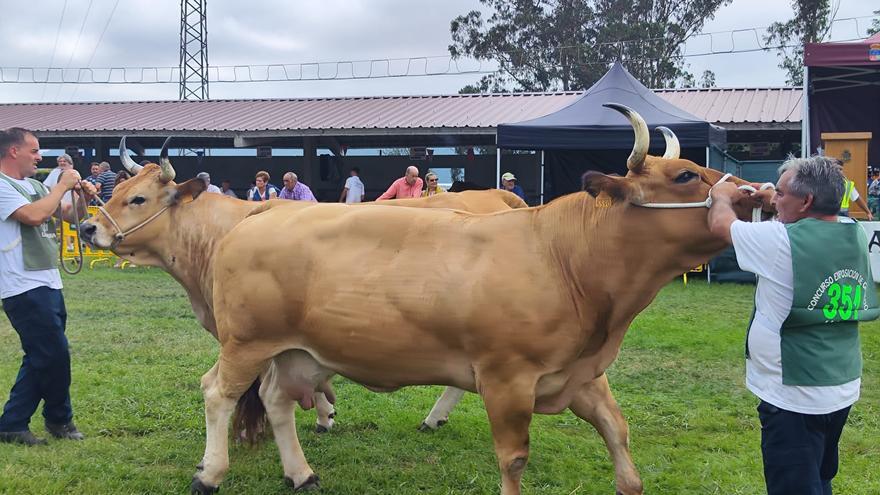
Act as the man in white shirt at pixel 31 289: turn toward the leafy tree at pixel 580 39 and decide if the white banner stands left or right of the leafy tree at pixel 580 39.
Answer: right

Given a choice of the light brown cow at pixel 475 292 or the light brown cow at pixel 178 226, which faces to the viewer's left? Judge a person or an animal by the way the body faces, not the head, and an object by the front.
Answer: the light brown cow at pixel 178 226

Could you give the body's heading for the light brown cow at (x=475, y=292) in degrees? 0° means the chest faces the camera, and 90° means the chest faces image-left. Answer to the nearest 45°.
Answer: approximately 270°

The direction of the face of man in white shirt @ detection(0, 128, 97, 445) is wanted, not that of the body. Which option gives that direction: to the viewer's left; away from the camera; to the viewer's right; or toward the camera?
to the viewer's right

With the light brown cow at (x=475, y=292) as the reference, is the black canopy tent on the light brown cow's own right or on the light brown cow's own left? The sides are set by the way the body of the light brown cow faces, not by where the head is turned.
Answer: on the light brown cow's own left

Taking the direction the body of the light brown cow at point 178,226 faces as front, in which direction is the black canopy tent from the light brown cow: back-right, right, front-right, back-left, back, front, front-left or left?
back-right

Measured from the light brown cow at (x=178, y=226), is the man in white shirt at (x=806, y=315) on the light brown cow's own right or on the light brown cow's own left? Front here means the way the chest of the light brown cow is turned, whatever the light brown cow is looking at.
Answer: on the light brown cow's own left

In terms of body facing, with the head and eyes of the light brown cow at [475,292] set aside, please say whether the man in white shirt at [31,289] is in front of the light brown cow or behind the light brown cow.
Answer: behind

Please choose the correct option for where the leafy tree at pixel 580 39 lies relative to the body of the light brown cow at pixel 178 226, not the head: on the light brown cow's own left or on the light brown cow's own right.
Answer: on the light brown cow's own right

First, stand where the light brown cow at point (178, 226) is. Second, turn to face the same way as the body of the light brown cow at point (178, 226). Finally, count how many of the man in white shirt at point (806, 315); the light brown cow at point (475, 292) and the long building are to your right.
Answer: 1

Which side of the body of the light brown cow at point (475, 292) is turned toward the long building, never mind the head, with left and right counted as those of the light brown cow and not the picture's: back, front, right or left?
left

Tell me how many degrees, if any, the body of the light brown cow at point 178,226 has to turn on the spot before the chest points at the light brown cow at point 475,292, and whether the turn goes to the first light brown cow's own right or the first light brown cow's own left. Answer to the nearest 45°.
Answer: approximately 135° to the first light brown cow's own left

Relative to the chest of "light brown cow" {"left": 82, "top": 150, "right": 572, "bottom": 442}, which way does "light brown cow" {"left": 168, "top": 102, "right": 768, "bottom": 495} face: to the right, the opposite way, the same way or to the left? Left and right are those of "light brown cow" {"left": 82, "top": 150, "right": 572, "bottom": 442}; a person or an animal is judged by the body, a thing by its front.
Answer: the opposite way

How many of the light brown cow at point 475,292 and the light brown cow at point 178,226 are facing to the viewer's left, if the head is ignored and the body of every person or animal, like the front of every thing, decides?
1

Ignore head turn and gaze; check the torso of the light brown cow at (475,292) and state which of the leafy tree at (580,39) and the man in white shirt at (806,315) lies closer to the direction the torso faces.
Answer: the man in white shirt

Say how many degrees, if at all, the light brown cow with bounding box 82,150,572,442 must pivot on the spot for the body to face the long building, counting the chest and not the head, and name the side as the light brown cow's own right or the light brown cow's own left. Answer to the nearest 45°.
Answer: approximately 90° to the light brown cow's own right

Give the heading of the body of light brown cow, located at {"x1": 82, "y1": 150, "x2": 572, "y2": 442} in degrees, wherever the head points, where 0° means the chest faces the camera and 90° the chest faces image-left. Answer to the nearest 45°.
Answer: approximately 90°
